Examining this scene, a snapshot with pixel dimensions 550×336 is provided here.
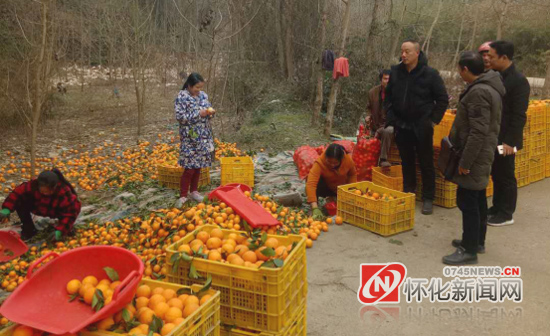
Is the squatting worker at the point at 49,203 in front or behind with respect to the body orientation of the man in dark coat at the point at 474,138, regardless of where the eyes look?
in front

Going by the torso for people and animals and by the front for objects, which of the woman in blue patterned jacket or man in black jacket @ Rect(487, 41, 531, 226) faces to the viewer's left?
the man in black jacket

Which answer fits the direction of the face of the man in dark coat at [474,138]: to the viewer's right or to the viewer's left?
to the viewer's left

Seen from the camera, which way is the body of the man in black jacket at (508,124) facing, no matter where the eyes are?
to the viewer's left

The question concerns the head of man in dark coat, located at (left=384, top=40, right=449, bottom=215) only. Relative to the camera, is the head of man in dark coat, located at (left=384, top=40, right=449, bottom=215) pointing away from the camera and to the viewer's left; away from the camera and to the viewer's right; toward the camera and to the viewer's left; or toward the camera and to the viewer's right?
toward the camera and to the viewer's left

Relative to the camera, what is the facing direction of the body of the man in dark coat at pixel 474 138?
to the viewer's left

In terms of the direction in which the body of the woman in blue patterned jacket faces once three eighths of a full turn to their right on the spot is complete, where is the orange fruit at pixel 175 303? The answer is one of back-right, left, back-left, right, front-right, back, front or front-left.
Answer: left

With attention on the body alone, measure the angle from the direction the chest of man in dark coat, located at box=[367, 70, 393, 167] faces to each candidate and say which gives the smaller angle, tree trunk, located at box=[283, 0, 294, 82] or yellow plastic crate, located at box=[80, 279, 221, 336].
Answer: the yellow plastic crate

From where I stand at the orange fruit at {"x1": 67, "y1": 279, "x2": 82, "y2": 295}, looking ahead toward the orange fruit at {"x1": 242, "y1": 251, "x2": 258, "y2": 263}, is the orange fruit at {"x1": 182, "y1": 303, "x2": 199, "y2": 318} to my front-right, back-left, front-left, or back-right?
front-right

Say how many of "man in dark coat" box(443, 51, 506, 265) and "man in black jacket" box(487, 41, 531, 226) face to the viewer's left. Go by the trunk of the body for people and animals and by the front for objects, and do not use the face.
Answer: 2

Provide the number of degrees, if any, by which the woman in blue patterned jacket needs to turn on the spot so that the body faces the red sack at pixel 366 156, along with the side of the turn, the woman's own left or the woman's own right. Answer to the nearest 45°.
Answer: approximately 45° to the woman's own left
